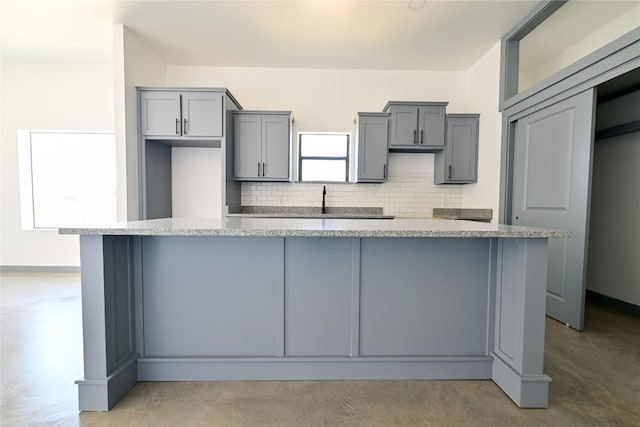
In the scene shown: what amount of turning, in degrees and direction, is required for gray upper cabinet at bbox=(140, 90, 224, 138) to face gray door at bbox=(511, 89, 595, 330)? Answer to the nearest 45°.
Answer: approximately 45° to its left

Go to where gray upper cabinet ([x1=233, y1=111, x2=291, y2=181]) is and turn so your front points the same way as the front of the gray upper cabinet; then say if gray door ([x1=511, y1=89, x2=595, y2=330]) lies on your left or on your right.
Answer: on your left

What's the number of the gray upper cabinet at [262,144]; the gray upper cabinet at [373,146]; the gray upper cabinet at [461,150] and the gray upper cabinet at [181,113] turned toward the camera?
4

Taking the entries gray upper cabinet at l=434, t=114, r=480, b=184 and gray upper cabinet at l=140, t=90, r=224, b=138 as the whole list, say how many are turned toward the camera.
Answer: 2

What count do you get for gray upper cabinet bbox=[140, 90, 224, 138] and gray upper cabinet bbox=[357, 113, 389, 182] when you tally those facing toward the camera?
2

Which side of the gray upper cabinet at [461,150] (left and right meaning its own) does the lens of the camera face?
front

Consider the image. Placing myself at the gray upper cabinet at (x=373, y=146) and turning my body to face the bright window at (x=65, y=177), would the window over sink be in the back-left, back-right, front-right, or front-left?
front-right

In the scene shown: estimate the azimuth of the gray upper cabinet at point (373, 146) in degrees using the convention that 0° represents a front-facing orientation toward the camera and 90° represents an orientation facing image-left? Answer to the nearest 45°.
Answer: approximately 0°

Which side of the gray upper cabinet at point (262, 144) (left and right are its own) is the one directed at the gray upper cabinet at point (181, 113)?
right

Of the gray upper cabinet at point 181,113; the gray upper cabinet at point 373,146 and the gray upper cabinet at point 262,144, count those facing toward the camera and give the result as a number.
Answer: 3

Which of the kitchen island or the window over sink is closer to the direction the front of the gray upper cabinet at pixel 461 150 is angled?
the kitchen island

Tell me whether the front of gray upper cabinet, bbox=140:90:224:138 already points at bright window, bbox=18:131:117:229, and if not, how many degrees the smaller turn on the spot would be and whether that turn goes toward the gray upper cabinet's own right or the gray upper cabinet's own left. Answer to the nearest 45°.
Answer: approximately 135° to the gray upper cabinet's own right

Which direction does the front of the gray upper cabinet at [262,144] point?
toward the camera

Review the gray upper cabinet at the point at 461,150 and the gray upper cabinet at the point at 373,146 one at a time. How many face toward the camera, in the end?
2

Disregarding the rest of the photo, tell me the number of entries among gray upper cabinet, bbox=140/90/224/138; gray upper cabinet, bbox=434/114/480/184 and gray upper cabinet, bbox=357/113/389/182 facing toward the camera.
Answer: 3

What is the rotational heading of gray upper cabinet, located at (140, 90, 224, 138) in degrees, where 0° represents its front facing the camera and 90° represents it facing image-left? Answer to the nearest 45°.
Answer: approximately 0°
